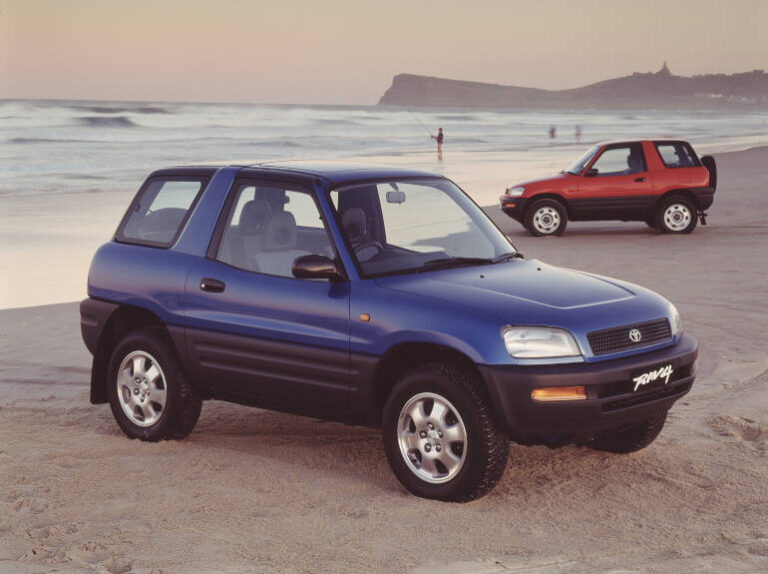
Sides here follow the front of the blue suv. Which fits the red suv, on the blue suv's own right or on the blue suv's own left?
on the blue suv's own left

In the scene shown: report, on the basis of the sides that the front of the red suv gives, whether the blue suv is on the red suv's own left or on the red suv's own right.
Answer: on the red suv's own left

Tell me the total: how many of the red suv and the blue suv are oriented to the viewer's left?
1

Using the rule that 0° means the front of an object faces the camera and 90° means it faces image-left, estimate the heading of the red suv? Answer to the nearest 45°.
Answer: approximately 90°

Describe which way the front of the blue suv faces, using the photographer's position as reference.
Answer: facing the viewer and to the right of the viewer
